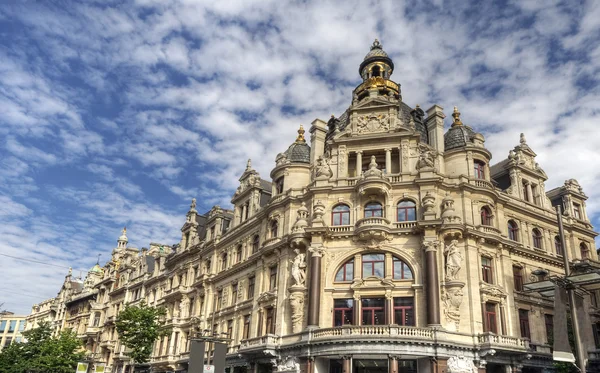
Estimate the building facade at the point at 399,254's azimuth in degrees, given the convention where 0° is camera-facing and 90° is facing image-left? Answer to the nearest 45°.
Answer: approximately 0°

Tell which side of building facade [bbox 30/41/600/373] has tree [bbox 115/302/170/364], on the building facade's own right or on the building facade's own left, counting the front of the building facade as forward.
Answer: on the building facade's own right
